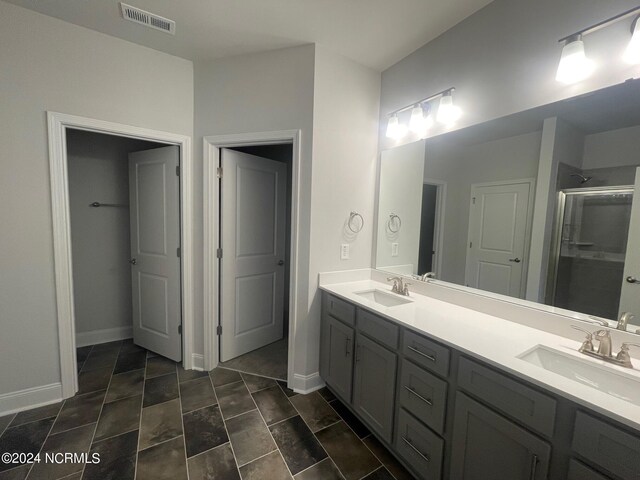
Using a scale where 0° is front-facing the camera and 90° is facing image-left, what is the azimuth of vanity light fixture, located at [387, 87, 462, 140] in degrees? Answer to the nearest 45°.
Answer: approximately 45°

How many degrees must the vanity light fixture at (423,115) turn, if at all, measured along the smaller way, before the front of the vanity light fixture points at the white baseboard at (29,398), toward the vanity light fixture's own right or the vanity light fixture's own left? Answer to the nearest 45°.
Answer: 0° — it already faces it

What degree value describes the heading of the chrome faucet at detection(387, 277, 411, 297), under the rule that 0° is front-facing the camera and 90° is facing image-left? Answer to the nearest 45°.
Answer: approximately 45°

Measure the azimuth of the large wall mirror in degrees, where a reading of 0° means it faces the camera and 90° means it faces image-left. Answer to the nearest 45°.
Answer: approximately 45°

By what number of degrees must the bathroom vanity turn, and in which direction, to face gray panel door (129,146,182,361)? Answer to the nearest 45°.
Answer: approximately 45° to its right

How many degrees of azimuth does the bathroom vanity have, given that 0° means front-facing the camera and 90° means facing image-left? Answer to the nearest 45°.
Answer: approximately 45°
